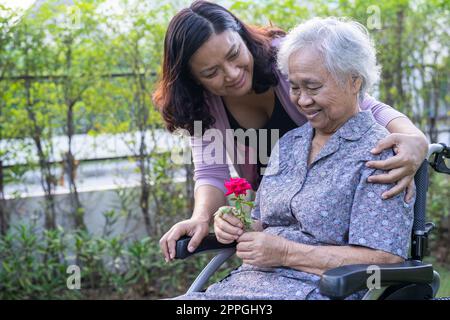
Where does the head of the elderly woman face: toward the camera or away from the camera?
toward the camera
